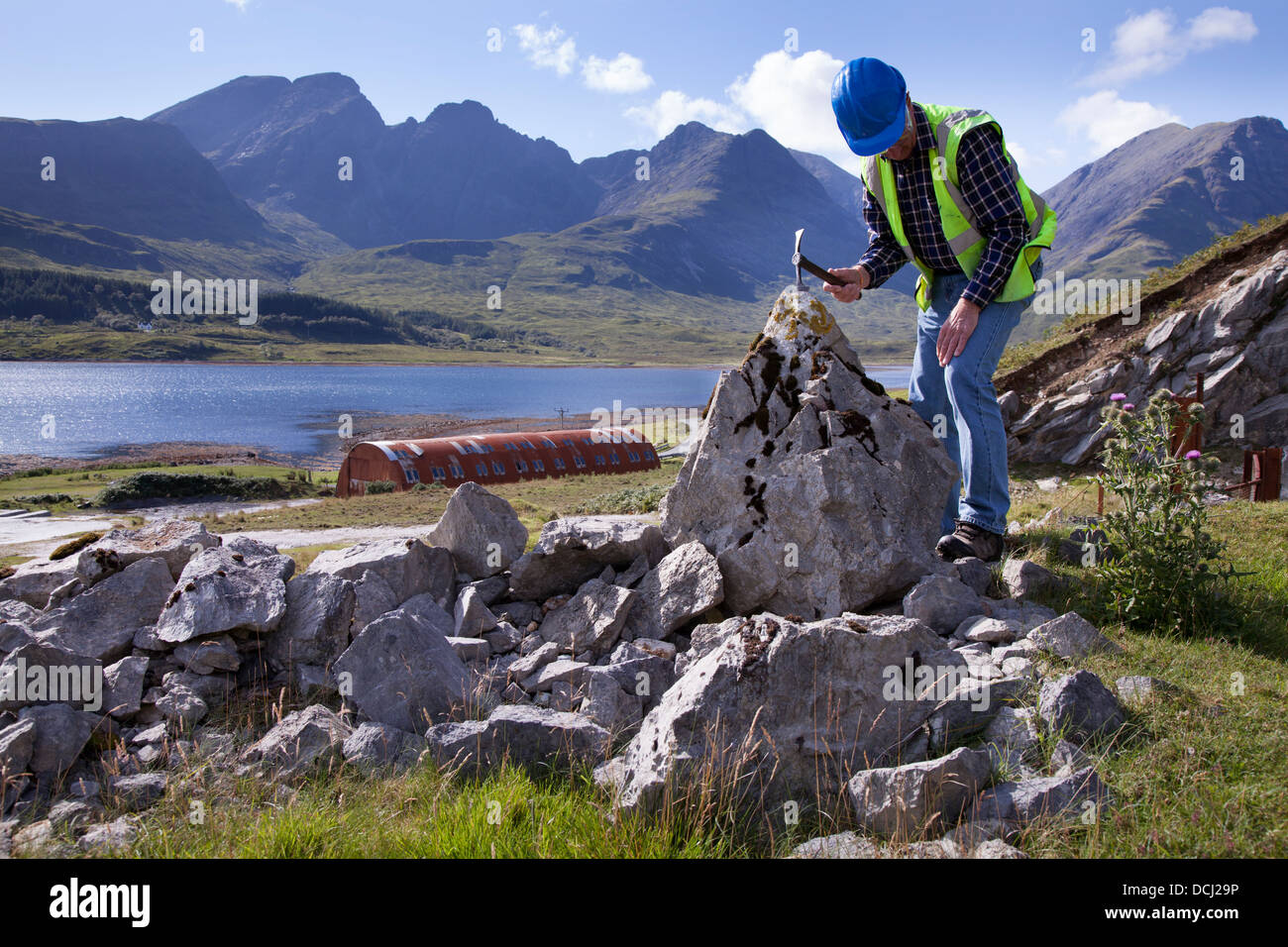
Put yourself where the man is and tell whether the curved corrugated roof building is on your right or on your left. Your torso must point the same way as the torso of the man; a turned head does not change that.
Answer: on your right

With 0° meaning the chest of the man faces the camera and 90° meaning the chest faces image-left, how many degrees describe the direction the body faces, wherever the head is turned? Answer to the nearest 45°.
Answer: approximately 45°

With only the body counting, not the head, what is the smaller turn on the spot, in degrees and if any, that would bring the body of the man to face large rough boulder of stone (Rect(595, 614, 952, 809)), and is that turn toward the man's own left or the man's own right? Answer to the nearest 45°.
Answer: approximately 45° to the man's own left

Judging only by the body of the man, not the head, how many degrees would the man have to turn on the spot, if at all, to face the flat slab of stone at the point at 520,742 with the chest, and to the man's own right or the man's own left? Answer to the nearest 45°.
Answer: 0° — they already face it

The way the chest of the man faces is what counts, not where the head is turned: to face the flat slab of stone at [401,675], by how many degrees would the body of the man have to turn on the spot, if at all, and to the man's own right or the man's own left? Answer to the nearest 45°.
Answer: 0° — they already face it

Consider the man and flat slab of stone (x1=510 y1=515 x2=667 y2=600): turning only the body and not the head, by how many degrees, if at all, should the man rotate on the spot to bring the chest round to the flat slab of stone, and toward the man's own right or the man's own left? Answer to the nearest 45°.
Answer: approximately 45° to the man's own right

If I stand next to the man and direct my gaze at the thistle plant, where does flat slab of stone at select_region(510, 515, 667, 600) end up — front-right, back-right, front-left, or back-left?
back-right

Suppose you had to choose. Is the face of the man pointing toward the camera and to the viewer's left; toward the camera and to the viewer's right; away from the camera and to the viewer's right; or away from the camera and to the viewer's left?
toward the camera and to the viewer's left

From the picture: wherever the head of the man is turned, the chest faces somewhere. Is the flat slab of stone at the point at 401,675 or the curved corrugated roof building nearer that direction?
the flat slab of stone
